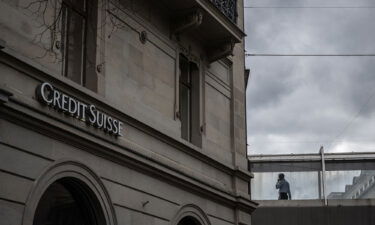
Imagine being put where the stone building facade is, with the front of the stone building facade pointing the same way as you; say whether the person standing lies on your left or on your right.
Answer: on your left

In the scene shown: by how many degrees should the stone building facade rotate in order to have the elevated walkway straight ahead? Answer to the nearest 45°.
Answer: approximately 90° to its left

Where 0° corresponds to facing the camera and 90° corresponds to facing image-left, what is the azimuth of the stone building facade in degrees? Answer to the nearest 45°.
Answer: approximately 315°
